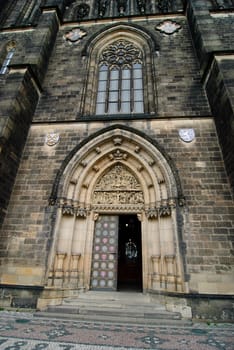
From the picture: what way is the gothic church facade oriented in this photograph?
toward the camera
